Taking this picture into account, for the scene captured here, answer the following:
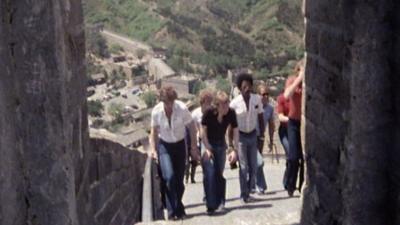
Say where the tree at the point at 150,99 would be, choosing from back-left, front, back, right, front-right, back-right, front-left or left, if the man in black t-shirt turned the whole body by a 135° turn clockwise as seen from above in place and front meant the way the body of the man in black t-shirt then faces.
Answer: front-right

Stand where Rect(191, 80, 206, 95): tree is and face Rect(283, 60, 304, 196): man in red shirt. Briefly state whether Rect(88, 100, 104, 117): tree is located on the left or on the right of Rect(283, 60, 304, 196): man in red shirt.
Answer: right

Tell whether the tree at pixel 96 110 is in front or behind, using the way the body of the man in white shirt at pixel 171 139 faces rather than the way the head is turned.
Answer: behind

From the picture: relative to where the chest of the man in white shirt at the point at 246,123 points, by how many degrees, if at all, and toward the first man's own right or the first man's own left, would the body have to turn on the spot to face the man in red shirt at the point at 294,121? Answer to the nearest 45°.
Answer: approximately 45° to the first man's own left

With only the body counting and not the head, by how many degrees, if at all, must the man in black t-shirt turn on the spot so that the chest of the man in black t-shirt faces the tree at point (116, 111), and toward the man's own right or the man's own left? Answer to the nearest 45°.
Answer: approximately 180°

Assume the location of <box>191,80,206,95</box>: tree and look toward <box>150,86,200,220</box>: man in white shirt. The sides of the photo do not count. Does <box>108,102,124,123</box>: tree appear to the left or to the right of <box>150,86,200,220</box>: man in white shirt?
right

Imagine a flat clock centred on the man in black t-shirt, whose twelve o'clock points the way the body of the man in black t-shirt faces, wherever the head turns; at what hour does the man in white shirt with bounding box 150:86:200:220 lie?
The man in white shirt is roughly at 2 o'clock from the man in black t-shirt.

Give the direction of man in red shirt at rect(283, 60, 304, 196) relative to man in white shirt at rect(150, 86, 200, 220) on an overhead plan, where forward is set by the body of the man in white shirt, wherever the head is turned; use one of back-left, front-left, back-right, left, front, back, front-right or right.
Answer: left

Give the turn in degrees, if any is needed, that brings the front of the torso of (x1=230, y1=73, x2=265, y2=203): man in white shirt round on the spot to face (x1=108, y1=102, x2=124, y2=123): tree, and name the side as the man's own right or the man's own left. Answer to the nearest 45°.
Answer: approximately 180°

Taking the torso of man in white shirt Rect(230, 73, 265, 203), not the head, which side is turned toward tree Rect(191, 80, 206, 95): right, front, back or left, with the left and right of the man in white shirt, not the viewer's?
back

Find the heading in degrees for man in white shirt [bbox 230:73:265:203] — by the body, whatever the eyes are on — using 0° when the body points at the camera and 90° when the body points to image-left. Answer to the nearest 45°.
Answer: approximately 0°

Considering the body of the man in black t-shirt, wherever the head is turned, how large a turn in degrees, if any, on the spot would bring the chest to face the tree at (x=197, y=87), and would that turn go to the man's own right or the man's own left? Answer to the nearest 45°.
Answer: approximately 180°
